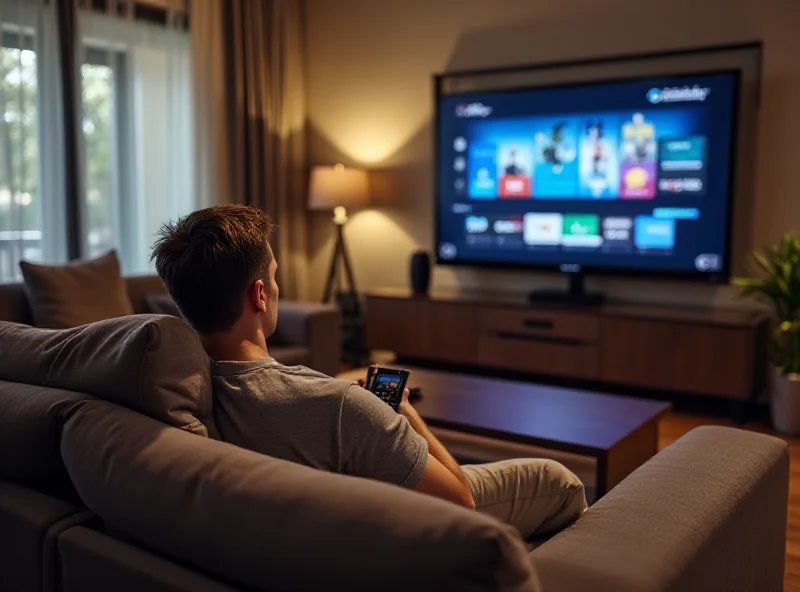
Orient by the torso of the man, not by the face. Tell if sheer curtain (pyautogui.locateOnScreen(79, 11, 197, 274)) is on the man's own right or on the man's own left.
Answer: on the man's own left

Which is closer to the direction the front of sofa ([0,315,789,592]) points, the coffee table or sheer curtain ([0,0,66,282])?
the coffee table

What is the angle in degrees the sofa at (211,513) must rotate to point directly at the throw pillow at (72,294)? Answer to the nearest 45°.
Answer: approximately 90° to its left

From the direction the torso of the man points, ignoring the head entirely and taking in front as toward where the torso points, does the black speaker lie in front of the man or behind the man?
in front

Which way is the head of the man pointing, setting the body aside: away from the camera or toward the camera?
away from the camera

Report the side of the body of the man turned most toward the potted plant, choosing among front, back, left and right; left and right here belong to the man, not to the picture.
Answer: front

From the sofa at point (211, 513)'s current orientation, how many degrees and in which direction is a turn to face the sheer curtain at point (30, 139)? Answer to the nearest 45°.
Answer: approximately 90° to its left

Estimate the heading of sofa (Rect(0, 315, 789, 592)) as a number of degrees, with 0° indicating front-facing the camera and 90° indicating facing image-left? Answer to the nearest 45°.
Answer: approximately 225°

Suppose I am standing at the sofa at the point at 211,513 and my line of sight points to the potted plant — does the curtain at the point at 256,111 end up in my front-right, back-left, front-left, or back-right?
front-left

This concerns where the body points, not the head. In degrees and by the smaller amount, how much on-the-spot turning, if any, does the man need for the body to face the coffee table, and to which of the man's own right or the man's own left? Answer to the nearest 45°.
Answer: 0° — they already face it

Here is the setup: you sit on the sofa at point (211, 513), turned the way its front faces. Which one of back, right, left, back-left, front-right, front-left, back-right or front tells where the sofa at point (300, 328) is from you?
front-left

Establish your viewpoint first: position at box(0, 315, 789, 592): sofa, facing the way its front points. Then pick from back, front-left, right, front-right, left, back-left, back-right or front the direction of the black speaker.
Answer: front-left

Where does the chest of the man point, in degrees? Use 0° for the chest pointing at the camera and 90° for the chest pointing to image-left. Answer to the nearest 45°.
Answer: approximately 225°

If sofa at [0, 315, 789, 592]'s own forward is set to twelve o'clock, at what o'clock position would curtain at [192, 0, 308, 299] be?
The curtain is roughly at 10 o'clock from the sofa.

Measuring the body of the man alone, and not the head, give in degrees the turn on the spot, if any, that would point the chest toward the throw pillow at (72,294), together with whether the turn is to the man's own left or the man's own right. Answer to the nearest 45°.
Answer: approximately 90° to the man's own left
